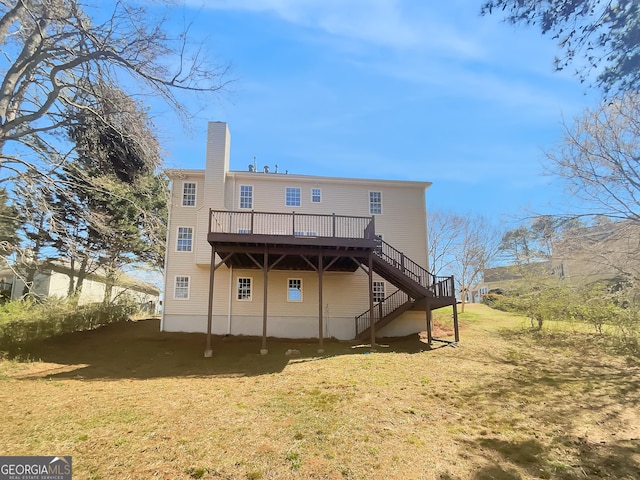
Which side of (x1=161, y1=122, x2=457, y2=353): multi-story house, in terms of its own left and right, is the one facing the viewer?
back

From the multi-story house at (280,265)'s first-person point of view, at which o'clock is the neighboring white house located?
The neighboring white house is roughly at 10 o'clock from the multi-story house.

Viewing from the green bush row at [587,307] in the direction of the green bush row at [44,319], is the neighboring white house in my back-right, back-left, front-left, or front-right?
front-right

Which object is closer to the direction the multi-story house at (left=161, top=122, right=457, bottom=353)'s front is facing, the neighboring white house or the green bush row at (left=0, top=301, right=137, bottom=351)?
the neighboring white house

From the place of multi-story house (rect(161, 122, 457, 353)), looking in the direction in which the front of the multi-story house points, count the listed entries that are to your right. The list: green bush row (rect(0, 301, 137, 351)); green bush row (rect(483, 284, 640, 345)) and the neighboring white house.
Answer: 1

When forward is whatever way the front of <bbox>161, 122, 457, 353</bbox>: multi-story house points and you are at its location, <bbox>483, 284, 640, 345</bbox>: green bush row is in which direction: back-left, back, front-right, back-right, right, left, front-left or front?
right

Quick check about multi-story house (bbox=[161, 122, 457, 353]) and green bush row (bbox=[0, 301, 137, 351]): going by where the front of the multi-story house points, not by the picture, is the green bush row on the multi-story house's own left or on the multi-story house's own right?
on the multi-story house's own left

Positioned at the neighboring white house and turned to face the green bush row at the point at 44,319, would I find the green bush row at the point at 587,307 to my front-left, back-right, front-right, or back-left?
front-left

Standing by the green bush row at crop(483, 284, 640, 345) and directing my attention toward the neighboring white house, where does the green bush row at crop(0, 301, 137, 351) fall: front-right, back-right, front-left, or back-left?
front-left
